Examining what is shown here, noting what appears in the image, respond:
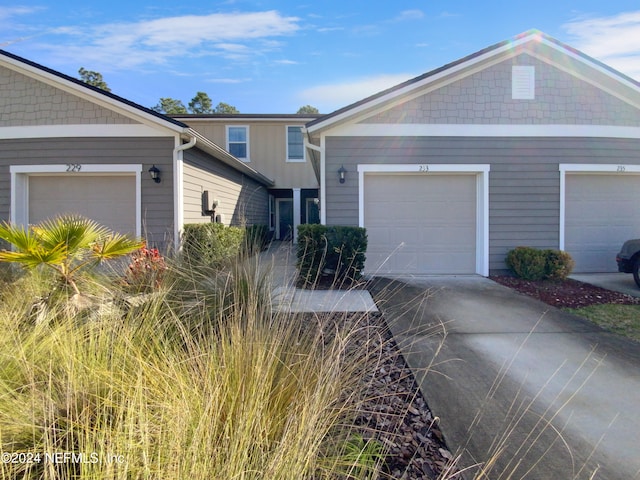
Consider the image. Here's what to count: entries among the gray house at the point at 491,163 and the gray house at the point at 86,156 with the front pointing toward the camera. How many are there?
2

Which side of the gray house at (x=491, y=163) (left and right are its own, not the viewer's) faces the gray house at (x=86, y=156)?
right

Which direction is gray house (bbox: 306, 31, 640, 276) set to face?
toward the camera

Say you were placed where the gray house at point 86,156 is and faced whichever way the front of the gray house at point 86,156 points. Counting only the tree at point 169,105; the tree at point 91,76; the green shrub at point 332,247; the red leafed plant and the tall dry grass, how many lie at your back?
2

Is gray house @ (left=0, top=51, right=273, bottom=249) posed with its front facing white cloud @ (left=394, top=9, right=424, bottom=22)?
no

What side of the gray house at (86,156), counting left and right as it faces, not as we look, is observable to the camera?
front

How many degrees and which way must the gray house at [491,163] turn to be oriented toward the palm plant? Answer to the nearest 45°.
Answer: approximately 45° to its right

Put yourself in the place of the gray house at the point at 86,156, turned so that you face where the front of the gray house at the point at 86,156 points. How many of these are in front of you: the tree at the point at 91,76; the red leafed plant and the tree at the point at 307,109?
1

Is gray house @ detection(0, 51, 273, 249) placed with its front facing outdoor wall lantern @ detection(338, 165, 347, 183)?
no

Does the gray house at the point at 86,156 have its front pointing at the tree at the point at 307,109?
no

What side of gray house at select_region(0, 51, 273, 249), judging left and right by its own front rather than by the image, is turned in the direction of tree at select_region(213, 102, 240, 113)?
back
